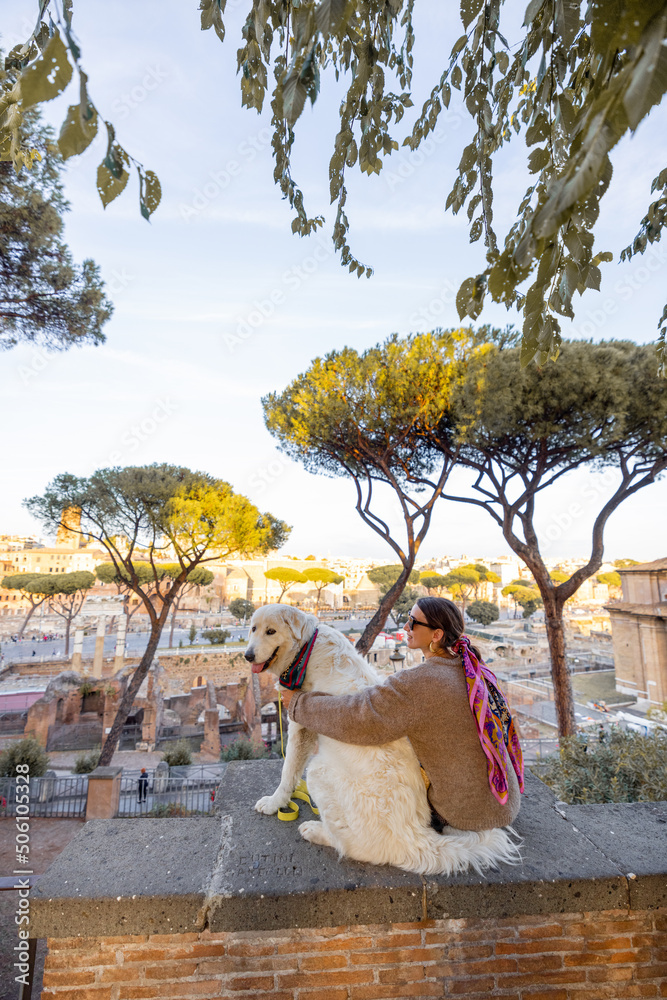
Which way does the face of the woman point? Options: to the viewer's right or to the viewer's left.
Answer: to the viewer's left

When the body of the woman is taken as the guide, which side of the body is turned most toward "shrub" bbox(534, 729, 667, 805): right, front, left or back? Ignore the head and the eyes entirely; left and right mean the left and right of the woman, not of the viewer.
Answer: right

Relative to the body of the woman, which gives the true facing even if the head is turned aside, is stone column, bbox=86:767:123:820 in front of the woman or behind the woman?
in front

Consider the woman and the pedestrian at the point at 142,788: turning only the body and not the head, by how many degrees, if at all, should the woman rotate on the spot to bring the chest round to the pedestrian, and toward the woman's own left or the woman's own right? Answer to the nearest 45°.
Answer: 0° — they already face them

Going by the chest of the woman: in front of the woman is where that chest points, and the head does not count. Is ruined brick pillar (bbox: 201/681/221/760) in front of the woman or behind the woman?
in front

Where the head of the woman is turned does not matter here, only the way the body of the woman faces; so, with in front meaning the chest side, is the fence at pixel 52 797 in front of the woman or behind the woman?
in front

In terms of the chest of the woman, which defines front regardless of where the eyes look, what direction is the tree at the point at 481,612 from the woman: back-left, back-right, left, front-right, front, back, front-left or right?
front-right

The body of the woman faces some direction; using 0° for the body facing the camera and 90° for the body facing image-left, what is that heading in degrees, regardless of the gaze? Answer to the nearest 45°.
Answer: approximately 135°

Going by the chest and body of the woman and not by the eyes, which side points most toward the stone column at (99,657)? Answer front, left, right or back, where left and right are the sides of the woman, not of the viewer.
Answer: front
